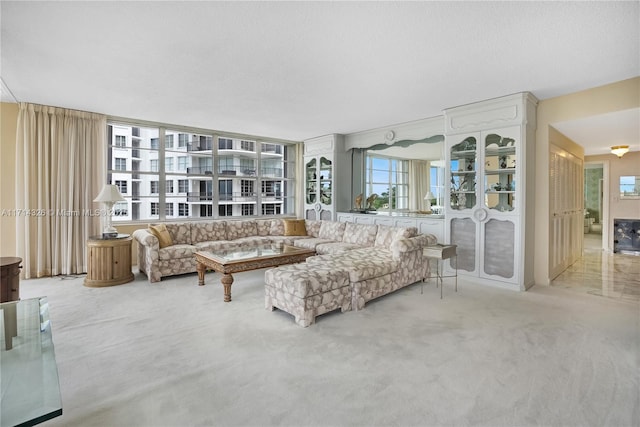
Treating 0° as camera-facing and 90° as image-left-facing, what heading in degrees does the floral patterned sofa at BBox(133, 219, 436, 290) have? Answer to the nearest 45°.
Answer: approximately 0°

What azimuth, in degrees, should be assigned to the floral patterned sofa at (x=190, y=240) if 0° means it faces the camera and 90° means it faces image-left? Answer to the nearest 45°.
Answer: approximately 315°

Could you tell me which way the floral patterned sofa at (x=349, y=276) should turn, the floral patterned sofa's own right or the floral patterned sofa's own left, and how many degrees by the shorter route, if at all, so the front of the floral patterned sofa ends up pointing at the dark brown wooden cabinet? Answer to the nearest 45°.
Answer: approximately 45° to the floral patterned sofa's own right

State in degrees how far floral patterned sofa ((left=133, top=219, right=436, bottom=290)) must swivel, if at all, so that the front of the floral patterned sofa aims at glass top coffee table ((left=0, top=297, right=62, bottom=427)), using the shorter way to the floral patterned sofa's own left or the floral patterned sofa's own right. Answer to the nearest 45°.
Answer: approximately 45° to the floral patterned sofa's own right

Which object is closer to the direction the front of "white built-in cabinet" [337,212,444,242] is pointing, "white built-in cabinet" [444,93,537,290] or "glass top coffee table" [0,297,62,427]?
the glass top coffee table

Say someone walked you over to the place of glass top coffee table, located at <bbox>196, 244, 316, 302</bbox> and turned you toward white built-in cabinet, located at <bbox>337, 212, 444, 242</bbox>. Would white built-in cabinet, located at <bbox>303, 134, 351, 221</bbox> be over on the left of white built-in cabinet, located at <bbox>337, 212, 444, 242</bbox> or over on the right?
left
